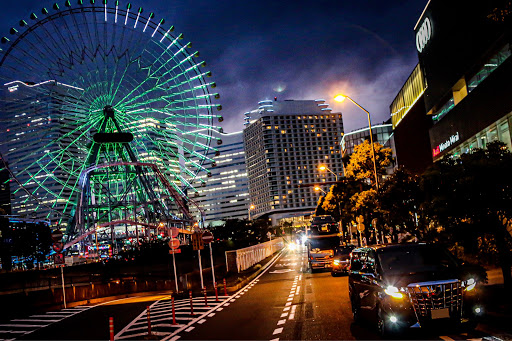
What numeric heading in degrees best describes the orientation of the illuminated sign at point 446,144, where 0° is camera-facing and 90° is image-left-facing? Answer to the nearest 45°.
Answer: approximately 45°

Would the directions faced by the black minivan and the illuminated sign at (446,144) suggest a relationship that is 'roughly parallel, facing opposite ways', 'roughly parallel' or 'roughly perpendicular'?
roughly perpendicular

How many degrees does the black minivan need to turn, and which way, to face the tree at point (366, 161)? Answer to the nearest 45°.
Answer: approximately 135° to its left

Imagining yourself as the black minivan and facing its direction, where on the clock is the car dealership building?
The car dealership building is roughly at 8 o'clock from the black minivan.

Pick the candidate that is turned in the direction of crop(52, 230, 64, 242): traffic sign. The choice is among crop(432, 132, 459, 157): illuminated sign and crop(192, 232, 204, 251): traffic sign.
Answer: the illuminated sign

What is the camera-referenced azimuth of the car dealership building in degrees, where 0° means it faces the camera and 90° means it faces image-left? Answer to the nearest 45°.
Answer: approximately 45°

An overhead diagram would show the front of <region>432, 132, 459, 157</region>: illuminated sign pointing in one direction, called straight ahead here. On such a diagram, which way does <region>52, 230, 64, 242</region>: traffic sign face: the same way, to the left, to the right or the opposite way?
to the left

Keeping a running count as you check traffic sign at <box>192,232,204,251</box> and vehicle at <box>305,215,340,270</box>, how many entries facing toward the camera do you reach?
2

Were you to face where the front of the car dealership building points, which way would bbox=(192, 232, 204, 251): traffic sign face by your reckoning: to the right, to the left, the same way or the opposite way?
to the left

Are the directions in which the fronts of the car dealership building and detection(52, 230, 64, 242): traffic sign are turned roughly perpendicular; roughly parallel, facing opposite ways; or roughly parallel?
roughly perpendicular
